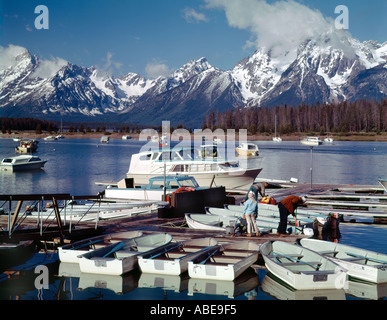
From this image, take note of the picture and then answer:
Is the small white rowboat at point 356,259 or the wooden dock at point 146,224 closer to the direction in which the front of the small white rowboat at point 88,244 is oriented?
the wooden dock

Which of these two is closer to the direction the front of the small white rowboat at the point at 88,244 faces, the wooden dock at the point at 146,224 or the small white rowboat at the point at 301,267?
the wooden dock

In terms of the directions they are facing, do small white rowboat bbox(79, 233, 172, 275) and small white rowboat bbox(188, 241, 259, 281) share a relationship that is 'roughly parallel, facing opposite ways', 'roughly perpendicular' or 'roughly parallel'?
roughly parallel

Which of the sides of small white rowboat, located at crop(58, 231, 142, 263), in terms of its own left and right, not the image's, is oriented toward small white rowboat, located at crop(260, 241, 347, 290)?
right

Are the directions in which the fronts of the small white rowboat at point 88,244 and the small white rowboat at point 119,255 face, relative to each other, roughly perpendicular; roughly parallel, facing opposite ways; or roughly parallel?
roughly parallel

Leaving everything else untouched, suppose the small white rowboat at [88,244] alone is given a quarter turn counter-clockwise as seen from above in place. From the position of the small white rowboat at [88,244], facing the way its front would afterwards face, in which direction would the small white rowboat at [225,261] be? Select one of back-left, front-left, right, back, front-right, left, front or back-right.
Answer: back

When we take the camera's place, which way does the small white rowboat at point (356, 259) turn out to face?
facing away from the viewer and to the left of the viewer

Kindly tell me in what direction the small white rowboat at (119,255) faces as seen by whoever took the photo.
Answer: facing away from the viewer and to the right of the viewer

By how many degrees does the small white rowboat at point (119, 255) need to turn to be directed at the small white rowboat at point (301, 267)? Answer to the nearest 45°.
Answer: approximately 45° to its right

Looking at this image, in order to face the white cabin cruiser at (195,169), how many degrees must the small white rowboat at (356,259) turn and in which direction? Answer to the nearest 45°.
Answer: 0° — it already faces it
